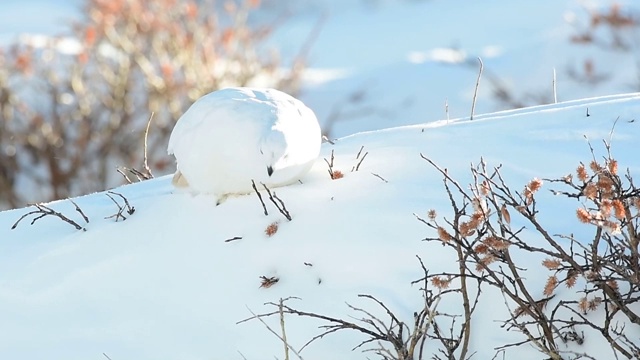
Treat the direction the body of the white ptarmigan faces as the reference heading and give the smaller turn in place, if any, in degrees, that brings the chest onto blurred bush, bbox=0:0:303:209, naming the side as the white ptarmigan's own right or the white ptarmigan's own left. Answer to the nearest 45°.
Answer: approximately 135° to the white ptarmigan's own left

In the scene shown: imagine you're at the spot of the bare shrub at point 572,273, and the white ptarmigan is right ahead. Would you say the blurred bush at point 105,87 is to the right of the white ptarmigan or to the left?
right

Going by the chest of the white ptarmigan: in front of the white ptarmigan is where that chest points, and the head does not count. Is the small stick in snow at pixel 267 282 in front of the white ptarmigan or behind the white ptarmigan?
in front

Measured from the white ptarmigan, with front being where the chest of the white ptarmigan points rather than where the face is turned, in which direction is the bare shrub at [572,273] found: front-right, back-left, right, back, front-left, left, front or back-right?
front

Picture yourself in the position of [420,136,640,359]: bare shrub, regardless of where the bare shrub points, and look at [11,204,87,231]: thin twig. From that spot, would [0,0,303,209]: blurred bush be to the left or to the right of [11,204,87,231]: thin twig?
right

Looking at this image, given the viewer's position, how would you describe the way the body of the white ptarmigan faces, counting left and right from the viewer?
facing the viewer and to the right of the viewer

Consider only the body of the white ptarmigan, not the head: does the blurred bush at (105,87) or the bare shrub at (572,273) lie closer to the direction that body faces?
the bare shrub
